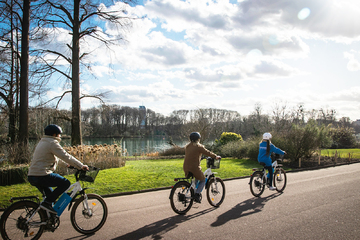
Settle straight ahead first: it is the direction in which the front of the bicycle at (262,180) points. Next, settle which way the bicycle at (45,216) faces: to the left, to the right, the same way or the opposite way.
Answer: the same way

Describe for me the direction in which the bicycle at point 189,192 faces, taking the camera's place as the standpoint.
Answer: facing away from the viewer and to the right of the viewer

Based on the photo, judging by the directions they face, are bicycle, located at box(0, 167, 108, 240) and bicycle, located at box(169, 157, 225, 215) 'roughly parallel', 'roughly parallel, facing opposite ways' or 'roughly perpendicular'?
roughly parallel

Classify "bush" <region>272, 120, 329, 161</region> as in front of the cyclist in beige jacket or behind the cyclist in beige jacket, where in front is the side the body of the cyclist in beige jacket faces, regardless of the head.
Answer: in front

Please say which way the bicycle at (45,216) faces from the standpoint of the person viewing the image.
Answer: facing to the right of the viewer

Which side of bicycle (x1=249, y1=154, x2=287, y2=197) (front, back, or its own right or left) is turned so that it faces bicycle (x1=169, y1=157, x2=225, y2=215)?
back

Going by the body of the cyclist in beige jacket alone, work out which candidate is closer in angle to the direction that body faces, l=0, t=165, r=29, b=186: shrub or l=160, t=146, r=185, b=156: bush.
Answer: the bush

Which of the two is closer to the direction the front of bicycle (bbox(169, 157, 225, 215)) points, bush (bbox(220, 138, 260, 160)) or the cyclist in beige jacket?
the bush

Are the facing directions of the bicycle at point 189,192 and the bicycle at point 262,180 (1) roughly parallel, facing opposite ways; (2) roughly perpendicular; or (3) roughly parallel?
roughly parallel

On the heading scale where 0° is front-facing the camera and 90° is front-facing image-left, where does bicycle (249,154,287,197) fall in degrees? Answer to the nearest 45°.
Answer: approximately 225°

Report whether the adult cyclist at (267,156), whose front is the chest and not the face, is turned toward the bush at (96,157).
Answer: no

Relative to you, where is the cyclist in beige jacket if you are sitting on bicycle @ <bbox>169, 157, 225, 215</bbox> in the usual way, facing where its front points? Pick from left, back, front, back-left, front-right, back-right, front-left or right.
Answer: back

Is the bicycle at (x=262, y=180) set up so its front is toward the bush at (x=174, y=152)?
no

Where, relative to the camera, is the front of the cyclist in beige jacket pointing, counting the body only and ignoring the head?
to the viewer's right

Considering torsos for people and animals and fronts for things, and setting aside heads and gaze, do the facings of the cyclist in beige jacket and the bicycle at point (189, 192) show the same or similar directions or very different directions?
same or similar directions

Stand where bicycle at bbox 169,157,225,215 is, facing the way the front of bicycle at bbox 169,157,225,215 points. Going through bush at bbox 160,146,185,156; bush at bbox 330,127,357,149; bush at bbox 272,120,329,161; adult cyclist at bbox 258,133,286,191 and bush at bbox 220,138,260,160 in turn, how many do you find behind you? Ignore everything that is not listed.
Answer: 0

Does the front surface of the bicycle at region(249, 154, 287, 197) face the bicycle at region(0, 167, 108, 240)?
no
